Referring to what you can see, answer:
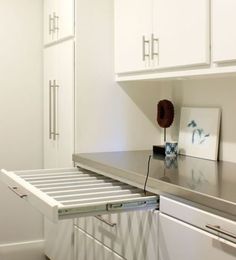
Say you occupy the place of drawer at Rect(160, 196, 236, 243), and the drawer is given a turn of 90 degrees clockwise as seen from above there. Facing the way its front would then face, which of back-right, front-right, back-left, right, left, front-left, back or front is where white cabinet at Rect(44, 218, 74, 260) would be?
front

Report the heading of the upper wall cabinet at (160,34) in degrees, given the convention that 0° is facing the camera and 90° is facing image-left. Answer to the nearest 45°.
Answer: approximately 45°

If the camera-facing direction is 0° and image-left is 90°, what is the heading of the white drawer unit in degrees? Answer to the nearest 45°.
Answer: approximately 45°

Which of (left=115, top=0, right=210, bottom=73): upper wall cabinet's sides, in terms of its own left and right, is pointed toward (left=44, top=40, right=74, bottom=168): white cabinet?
right

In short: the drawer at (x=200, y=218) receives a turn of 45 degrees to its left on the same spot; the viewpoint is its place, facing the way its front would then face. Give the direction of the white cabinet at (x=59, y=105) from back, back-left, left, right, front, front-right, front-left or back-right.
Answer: back-right

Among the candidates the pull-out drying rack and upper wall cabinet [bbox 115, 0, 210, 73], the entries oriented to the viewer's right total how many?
0
